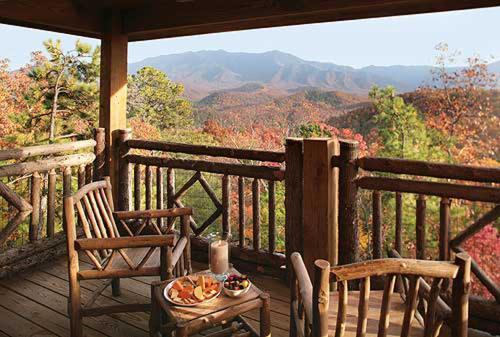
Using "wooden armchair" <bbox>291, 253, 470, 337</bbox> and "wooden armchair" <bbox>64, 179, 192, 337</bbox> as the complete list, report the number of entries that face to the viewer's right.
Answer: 1

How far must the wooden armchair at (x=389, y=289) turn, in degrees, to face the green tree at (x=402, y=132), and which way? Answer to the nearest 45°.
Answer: approximately 45° to its right

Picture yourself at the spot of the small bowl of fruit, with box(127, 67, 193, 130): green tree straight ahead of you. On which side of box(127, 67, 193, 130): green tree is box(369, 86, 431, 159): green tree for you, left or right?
right

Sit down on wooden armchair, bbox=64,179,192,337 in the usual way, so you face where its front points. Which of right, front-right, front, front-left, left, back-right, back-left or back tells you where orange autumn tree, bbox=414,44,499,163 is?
front-left

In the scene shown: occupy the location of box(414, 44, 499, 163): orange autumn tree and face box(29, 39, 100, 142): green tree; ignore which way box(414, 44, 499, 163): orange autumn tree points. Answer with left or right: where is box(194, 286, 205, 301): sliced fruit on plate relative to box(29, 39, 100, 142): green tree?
left

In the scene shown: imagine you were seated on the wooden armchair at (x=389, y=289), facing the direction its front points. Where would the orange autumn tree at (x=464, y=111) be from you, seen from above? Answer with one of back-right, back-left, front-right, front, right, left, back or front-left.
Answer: front-right

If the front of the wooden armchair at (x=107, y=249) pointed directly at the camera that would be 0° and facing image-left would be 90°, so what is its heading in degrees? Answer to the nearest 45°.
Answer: approximately 270°

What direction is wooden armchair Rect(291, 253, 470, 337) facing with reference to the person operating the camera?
facing away from the viewer and to the left of the viewer

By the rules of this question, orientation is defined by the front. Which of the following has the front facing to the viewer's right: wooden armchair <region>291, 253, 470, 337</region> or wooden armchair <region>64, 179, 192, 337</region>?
wooden armchair <region>64, 179, 192, 337</region>

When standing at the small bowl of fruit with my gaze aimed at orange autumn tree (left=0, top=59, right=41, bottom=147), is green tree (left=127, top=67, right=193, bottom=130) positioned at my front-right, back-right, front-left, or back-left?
front-right

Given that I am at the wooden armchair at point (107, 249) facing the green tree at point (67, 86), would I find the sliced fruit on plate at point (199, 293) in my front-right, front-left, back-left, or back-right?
back-right

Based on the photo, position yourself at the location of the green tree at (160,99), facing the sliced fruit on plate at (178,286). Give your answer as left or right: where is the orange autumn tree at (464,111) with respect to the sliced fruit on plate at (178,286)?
left

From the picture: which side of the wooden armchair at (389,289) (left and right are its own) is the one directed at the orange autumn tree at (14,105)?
front

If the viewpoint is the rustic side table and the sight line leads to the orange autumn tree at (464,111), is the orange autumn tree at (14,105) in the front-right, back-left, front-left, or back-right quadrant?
front-left

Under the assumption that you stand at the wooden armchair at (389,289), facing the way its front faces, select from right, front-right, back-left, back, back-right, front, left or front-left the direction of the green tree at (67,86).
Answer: front

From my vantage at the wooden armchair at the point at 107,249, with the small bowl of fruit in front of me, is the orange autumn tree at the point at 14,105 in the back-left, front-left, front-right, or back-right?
back-left

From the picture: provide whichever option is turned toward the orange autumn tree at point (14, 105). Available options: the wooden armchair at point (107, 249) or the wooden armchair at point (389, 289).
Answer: the wooden armchair at point (389, 289)

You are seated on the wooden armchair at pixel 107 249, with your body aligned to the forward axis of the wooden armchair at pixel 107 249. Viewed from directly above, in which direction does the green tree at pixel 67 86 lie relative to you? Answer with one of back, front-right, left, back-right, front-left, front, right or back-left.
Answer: left
